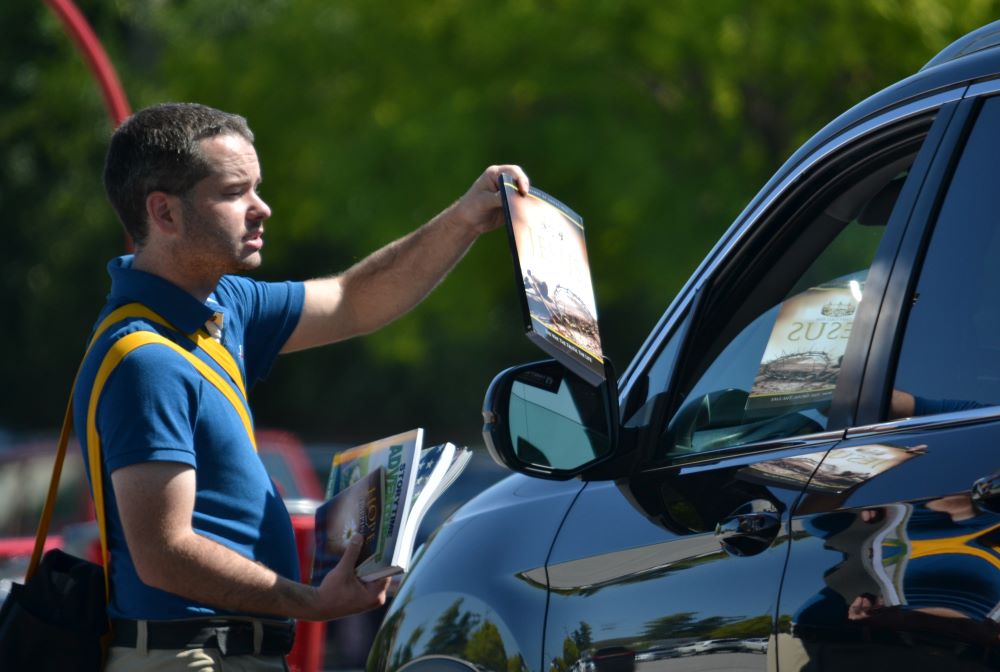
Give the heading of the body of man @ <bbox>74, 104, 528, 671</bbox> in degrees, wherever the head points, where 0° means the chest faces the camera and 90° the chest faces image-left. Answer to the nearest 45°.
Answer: approximately 270°

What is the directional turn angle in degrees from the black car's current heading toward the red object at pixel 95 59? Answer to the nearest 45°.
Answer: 0° — it already faces it

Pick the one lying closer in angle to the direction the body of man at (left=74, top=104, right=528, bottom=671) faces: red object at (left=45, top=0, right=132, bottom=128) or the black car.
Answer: the black car

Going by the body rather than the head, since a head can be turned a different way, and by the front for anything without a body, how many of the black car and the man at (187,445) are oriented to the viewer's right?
1

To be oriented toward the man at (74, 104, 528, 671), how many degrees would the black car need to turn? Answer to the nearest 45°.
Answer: approximately 45° to its left

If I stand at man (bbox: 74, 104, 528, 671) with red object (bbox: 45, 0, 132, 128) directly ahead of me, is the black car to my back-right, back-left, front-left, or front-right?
back-right

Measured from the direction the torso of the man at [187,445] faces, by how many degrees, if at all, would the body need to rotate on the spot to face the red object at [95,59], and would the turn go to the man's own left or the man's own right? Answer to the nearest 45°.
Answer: approximately 90° to the man's own left

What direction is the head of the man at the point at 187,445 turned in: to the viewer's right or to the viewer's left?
to the viewer's right

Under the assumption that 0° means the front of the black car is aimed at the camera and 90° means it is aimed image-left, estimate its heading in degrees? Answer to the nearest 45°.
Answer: approximately 135°

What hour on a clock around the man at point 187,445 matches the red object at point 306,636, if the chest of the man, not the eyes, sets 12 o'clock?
The red object is roughly at 9 o'clock from the man.
